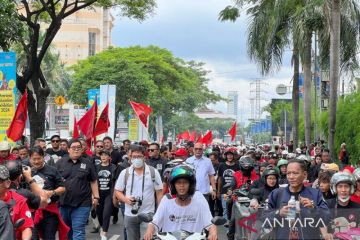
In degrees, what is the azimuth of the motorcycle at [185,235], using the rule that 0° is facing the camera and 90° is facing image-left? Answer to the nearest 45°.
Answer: approximately 0°

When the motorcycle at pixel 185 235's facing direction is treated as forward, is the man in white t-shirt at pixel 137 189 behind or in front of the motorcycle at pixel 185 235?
behind

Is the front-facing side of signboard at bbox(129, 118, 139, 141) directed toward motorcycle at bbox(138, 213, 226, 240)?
yes

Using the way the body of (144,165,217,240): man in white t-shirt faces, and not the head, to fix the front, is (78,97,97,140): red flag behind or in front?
behind

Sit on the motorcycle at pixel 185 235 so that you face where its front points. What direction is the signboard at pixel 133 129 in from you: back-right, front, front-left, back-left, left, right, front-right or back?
back
